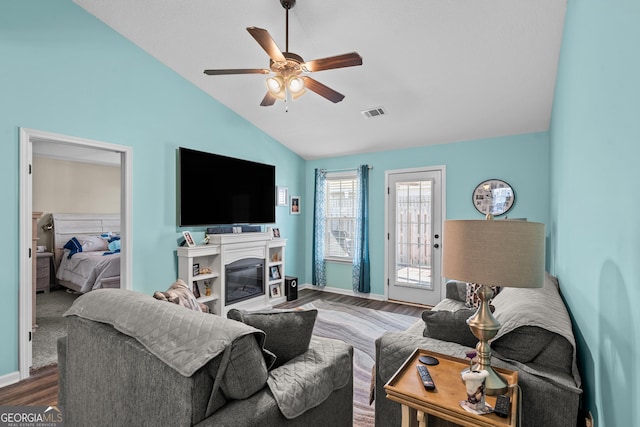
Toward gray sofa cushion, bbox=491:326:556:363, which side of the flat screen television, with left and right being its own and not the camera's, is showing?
front

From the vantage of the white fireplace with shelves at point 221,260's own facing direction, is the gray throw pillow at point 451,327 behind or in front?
in front

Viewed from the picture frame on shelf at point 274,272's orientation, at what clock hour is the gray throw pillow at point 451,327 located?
The gray throw pillow is roughly at 1 o'clock from the picture frame on shelf.

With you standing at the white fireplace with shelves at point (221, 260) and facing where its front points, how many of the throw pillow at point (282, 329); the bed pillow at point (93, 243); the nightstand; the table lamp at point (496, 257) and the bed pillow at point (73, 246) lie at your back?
3

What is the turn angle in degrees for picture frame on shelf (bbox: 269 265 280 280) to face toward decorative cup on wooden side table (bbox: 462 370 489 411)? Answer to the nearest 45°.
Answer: approximately 45° to its right

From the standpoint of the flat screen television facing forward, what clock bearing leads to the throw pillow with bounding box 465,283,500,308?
The throw pillow is roughly at 12 o'clock from the flat screen television.

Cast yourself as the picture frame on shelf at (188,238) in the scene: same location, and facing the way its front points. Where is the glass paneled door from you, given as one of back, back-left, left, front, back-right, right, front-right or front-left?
front-left

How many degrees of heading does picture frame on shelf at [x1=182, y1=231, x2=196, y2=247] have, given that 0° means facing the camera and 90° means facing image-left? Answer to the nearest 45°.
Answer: approximately 315°

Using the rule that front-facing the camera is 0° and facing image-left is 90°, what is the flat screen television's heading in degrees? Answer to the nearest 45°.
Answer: approximately 315°

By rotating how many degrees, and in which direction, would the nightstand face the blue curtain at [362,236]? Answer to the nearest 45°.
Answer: approximately 45° to its left

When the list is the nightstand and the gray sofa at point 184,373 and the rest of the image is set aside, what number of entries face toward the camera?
1

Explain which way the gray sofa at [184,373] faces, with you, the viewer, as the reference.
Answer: facing away from the viewer and to the right of the viewer

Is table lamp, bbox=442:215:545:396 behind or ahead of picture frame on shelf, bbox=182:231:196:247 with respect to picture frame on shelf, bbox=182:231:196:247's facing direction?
ahead
